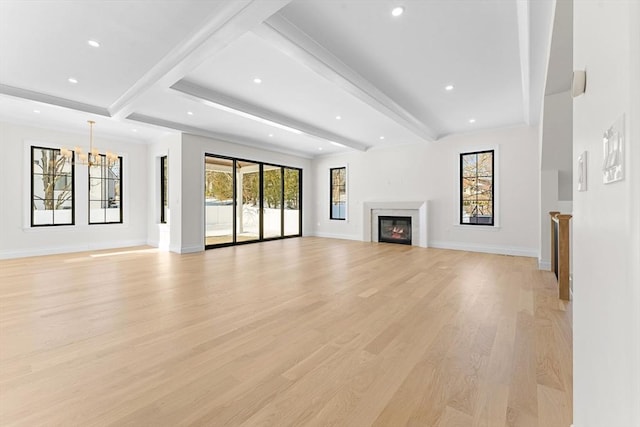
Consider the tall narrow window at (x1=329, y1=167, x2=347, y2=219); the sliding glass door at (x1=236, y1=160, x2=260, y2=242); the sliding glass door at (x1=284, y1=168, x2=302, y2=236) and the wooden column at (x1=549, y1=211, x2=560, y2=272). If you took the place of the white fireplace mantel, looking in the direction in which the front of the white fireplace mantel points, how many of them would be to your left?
1

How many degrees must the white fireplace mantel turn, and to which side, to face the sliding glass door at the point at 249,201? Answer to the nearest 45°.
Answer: approximately 45° to its right

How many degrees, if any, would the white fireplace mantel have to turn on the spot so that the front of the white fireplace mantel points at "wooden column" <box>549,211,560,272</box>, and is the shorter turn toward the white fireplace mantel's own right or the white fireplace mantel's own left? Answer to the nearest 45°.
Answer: approximately 90° to the white fireplace mantel's own left

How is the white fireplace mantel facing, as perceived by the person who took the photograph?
facing the viewer and to the left of the viewer

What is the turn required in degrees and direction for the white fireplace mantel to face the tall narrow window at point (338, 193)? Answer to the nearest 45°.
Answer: approximately 90° to its right

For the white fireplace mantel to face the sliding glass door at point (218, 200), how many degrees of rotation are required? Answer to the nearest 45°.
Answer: approximately 45° to its right

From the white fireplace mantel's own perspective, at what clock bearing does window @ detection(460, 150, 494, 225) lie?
The window is roughly at 8 o'clock from the white fireplace mantel.

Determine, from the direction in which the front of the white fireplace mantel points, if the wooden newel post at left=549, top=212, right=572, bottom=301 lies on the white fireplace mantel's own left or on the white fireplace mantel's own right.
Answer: on the white fireplace mantel's own left

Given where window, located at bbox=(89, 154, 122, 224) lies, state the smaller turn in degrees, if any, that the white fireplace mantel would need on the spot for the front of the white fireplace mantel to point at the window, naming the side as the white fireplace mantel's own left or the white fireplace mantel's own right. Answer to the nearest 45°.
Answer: approximately 45° to the white fireplace mantel's own right

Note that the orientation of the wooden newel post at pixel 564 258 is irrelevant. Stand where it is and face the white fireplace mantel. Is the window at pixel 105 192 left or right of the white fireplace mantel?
left

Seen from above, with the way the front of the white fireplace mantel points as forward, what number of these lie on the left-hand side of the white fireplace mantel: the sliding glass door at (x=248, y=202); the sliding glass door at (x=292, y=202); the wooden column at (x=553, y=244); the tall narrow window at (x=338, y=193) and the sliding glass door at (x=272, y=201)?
1

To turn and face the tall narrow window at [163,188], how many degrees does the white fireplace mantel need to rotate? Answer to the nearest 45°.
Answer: approximately 45° to its right
